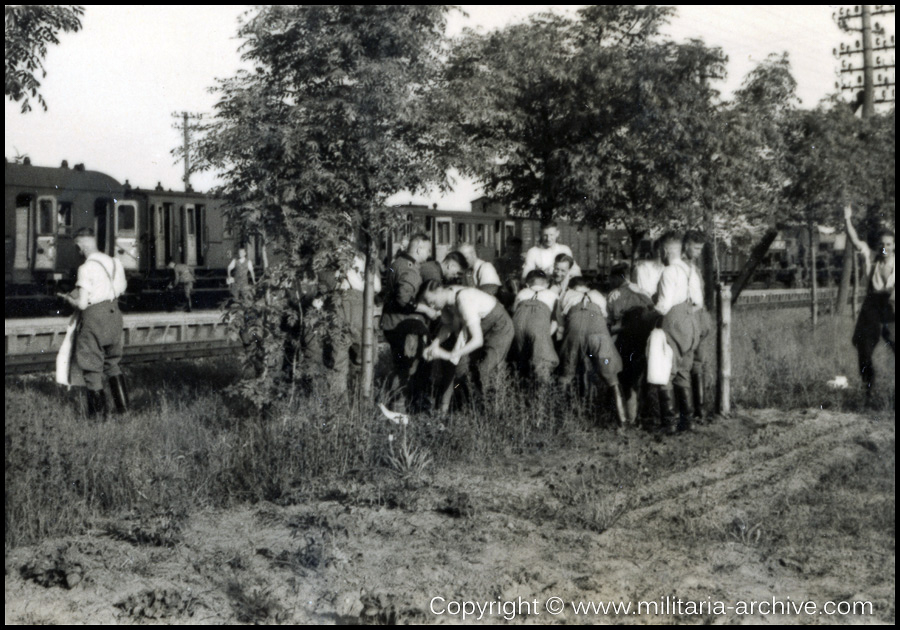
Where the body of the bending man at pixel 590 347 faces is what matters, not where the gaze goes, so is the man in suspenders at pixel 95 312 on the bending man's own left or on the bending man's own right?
on the bending man's own left

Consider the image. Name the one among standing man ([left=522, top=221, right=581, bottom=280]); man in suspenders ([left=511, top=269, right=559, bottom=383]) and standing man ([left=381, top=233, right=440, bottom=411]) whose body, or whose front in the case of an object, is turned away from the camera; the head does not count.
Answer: the man in suspenders

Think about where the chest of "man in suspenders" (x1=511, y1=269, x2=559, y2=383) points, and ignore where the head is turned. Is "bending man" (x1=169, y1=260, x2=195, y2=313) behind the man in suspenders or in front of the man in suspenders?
in front

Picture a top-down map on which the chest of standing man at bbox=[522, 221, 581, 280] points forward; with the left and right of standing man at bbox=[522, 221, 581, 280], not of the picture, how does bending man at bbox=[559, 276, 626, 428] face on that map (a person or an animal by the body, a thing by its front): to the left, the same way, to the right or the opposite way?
the opposite way

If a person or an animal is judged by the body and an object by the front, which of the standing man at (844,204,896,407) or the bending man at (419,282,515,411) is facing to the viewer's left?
the bending man at (419,282,515,411)

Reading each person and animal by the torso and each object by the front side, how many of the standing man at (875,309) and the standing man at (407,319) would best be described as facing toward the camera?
1

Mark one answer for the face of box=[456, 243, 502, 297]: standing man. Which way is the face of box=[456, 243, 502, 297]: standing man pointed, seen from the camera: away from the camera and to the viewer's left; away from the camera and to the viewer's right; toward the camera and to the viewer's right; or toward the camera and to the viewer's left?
toward the camera and to the viewer's left

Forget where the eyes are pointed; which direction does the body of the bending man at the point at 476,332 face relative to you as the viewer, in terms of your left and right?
facing to the left of the viewer

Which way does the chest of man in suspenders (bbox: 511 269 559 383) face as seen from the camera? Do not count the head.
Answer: away from the camera

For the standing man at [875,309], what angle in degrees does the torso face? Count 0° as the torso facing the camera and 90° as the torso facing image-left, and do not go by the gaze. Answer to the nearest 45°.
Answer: approximately 0°

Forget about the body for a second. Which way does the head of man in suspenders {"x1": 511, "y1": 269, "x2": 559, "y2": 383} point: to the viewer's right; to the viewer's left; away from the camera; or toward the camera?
away from the camera
